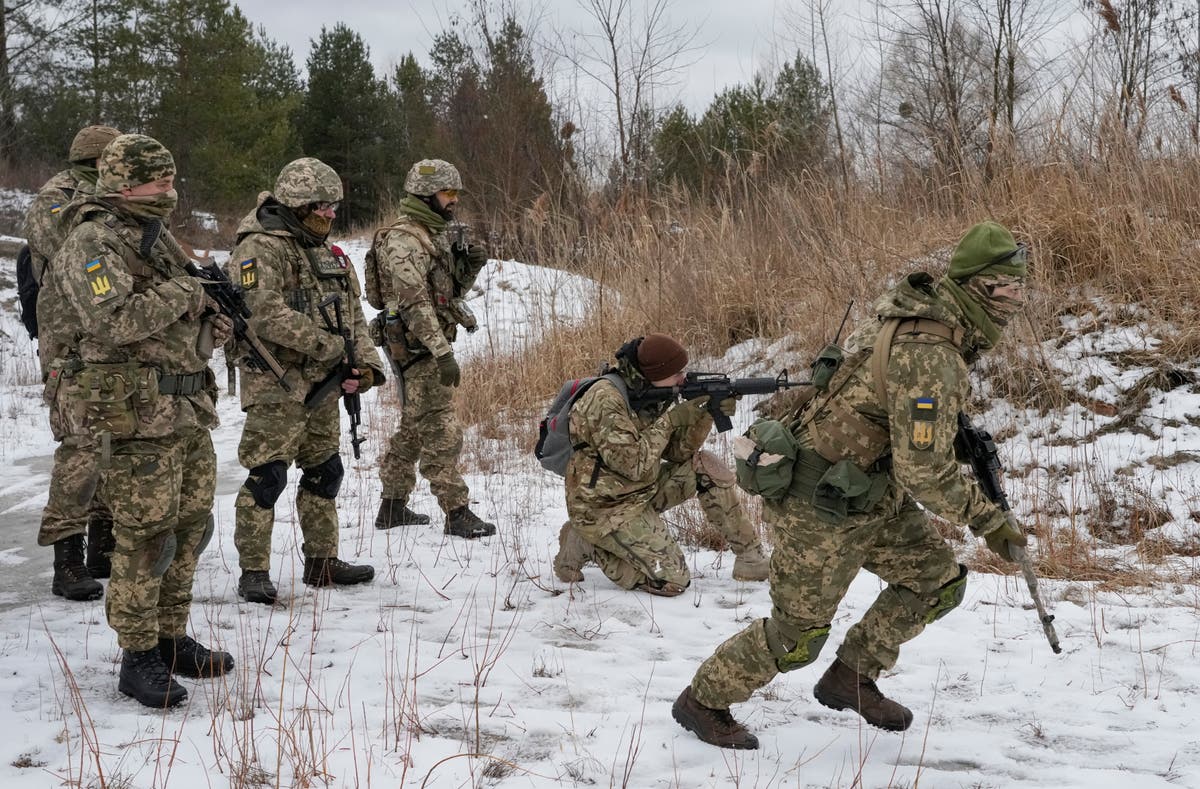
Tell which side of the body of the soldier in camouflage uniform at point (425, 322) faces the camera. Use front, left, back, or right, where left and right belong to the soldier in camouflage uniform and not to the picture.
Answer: right

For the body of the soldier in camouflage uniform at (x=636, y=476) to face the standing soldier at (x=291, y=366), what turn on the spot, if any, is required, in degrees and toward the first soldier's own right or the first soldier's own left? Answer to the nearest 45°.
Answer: approximately 180°

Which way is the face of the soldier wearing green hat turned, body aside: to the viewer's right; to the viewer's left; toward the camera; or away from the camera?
to the viewer's right

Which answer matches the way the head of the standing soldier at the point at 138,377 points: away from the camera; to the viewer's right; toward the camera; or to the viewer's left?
to the viewer's right

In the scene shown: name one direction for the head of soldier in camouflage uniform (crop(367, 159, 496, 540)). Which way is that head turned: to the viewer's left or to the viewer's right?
to the viewer's right

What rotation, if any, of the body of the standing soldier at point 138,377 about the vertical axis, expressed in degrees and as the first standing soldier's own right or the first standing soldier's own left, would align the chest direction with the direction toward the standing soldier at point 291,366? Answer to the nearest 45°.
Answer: approximately 90° to the first standing soldier's own left

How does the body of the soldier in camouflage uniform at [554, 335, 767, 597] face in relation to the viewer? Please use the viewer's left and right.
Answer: facing to the right of the viewer

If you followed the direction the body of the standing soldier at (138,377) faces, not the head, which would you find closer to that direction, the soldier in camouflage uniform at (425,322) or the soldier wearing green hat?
the soldier wearing green hat

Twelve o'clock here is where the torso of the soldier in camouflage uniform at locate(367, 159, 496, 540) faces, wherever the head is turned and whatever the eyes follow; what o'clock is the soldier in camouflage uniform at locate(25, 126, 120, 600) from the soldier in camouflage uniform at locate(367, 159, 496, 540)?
the soldier in camouflage uniform at locate(25, 126, 120, 600) is roughly at 5 o'clock from the soldier in camouflage uniform at locate(367, 159, 496, 540).

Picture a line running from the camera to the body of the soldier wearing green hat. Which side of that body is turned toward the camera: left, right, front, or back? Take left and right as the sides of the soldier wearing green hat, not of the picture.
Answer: right

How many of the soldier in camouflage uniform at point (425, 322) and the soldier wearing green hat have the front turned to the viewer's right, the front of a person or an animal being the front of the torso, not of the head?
2

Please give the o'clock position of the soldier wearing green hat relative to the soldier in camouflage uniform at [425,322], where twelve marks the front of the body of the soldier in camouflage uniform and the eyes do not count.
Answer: The soldier wearing green hat is roughly at 2 o'clock from the soldier in camouflage uniform.
